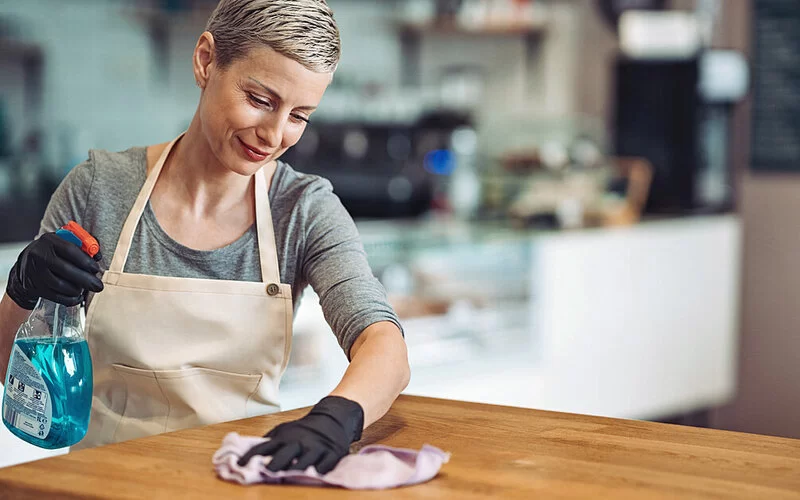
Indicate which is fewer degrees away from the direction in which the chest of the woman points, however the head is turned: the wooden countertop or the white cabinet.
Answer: the wooden countertop

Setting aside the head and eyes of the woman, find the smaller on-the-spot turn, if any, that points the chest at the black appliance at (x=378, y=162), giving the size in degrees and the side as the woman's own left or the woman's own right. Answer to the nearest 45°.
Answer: approximately 180°

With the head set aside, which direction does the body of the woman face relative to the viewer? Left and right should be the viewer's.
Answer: facing the viewer

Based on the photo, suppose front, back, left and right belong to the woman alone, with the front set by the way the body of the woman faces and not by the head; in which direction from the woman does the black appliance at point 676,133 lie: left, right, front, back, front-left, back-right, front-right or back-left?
back-left

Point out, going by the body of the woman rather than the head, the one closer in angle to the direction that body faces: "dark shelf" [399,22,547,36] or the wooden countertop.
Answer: the wooden countertop

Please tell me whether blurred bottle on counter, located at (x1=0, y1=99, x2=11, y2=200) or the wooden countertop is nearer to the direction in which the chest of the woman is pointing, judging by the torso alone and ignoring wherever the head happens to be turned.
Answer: the wooden countertop

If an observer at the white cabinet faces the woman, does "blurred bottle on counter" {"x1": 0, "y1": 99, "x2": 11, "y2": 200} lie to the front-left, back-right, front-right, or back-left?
front-right

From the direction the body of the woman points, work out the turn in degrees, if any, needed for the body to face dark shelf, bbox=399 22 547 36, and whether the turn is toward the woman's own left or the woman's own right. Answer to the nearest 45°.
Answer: approximately 180°

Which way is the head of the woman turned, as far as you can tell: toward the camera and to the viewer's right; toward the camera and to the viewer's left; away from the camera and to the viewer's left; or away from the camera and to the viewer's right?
toward the camera and to the viewer's right
